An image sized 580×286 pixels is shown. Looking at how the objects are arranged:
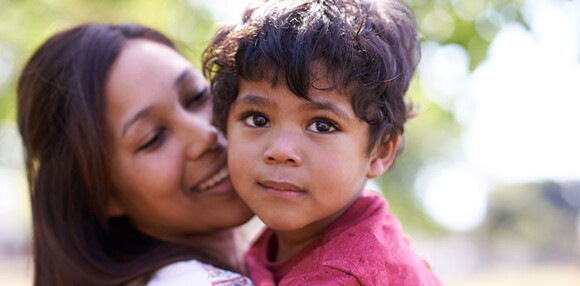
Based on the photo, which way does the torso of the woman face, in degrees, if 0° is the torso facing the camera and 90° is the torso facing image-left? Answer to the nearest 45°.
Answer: approximately 315°

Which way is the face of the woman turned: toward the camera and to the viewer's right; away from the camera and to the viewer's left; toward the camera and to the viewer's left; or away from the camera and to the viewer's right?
toward the camera and to the viewer's right
